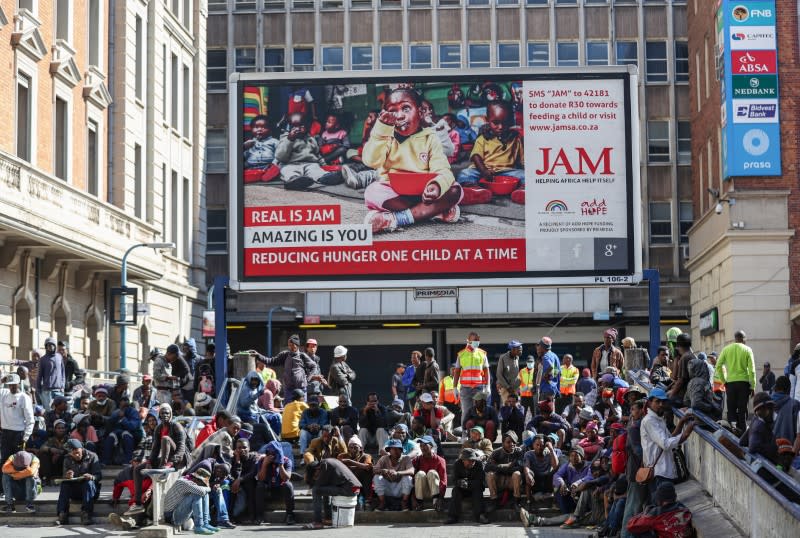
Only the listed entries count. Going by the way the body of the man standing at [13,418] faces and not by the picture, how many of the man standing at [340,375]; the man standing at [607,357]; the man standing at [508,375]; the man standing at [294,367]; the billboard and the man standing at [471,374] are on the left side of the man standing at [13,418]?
6

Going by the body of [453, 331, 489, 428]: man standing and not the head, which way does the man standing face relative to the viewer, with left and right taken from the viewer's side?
facing the viewer

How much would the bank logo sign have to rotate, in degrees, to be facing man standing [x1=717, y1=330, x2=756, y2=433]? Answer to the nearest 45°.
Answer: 0° — it already faces them

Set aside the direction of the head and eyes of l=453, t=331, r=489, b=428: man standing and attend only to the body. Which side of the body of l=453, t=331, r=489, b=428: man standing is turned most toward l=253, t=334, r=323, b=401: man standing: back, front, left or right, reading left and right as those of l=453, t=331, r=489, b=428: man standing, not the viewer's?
right

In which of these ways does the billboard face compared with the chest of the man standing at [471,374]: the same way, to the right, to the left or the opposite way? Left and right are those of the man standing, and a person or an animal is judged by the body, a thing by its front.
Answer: the same way

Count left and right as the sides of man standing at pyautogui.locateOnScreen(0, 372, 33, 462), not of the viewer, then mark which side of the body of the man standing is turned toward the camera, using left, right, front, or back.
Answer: front

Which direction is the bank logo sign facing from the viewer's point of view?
toward the camera

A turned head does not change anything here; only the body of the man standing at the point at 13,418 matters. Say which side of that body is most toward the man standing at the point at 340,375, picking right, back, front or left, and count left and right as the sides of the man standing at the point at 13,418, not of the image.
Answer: left

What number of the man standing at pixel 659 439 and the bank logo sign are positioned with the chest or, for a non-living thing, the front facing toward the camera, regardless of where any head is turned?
1

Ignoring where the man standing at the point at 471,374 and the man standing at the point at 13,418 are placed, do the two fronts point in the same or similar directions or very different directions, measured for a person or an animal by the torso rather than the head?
same or similar directions
